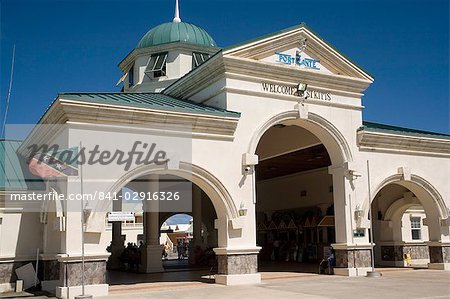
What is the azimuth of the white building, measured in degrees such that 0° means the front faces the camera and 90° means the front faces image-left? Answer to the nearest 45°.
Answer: approximately 315°

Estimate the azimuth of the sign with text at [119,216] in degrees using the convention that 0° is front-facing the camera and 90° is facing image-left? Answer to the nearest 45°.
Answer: approximately 0°
